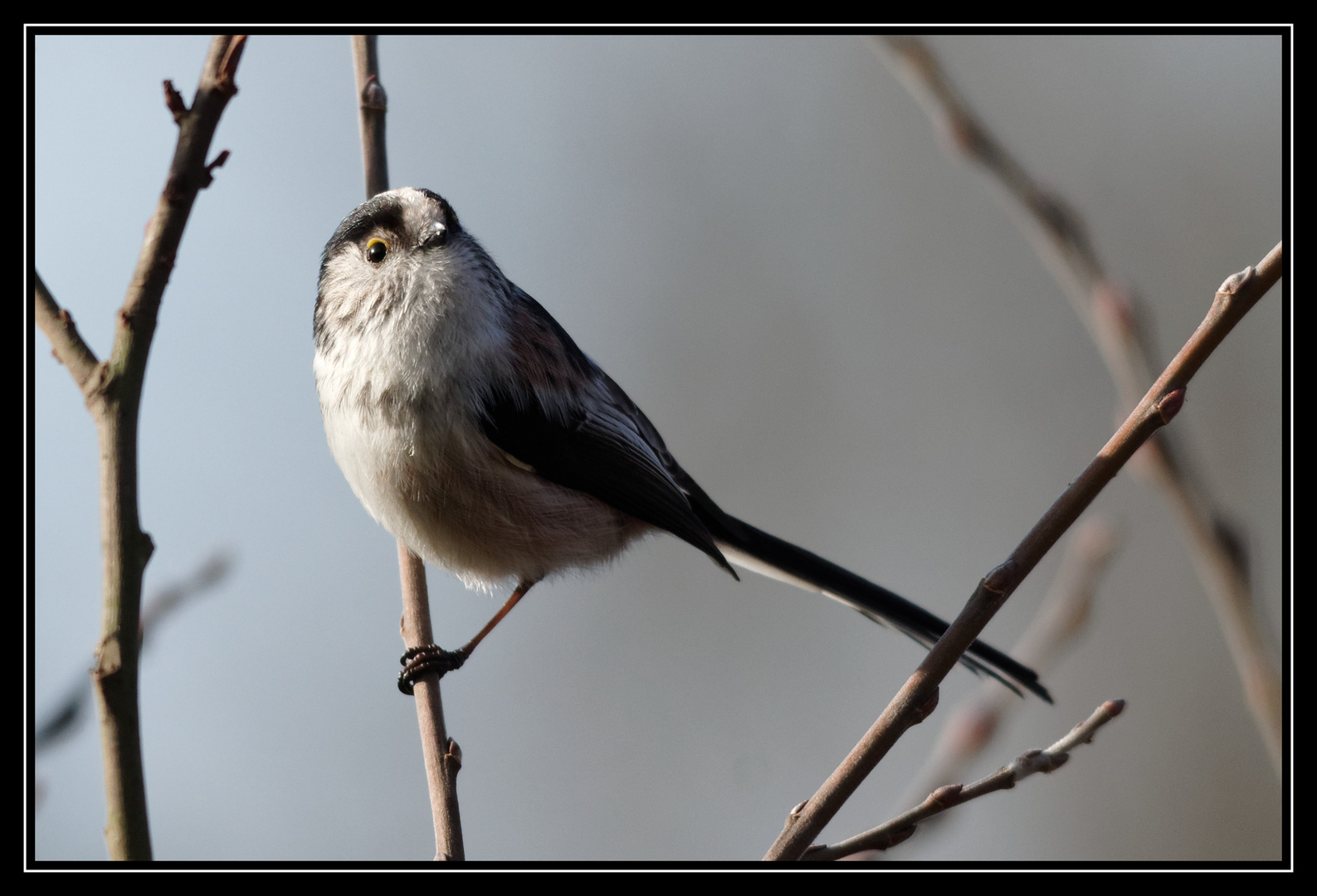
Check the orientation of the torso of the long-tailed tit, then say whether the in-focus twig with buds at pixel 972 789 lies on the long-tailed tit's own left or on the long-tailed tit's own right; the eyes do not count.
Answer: on the long-tailed tit's own left

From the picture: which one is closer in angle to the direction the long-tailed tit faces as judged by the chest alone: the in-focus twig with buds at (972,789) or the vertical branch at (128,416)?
the vertical branch

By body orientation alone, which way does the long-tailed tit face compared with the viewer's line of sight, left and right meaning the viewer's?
facing the viewer and to the left of the viewer

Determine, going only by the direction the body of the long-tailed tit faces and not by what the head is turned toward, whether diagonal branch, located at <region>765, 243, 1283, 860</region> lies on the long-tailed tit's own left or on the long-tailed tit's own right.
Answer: on the long-tailed tit's own left
